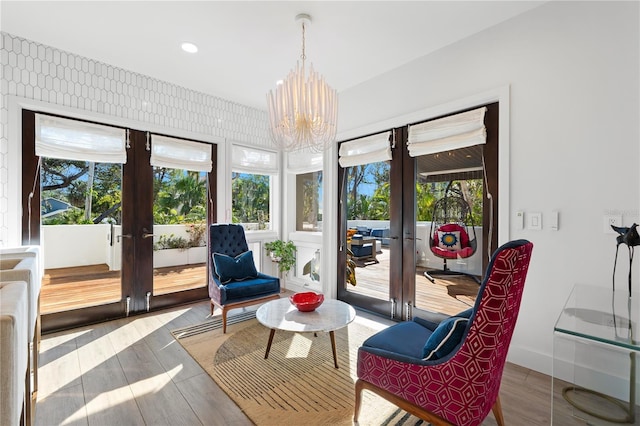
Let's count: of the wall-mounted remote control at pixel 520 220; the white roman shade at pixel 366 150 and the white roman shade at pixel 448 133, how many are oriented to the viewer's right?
0

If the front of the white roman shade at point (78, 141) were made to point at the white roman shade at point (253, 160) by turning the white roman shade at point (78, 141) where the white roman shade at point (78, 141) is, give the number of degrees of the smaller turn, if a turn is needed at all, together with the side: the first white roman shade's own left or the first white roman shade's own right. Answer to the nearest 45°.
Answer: approximately 45° to the first white roman shade's own left

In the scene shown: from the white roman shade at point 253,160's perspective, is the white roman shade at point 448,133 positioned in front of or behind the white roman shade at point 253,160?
in front

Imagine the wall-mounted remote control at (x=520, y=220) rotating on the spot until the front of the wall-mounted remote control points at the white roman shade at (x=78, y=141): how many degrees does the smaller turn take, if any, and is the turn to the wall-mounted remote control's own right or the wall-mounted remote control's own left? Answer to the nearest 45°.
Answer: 0° — it already faces it

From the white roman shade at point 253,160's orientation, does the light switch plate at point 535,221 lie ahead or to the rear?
ahead

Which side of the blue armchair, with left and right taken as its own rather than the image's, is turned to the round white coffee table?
front

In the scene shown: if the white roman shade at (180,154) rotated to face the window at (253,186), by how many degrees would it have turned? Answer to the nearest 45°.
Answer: approximately 45° to its left

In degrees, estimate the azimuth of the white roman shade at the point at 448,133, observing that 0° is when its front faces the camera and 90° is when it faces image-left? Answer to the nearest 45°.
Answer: approximately 45°

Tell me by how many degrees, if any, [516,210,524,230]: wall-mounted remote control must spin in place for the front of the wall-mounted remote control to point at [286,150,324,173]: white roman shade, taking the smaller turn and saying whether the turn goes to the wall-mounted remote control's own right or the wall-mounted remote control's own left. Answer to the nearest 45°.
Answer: approximately 45° to the wall-mounted remote control's own right

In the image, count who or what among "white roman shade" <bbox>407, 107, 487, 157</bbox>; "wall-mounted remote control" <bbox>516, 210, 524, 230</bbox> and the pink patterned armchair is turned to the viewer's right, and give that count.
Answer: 0

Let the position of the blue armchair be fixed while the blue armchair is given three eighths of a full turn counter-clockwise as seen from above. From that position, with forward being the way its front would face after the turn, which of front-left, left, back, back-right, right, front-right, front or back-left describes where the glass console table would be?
back-right
